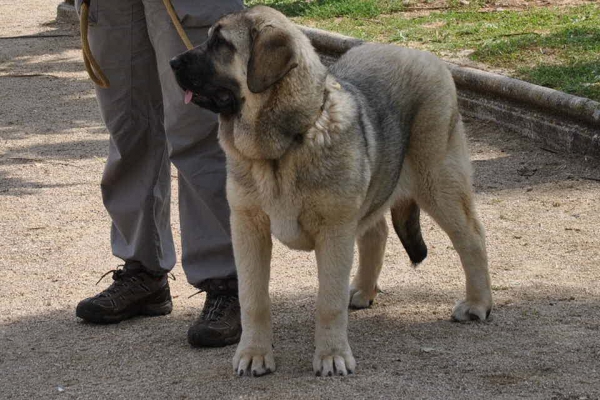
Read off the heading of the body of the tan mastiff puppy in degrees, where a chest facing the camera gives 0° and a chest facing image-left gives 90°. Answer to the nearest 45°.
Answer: approximately 45°

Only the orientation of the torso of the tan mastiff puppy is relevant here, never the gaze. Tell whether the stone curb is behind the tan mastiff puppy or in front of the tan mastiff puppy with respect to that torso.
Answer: behind
